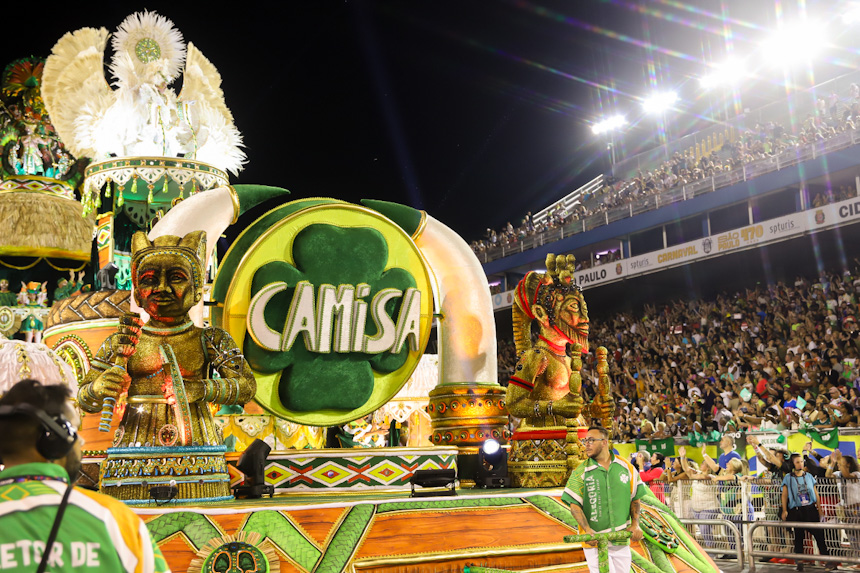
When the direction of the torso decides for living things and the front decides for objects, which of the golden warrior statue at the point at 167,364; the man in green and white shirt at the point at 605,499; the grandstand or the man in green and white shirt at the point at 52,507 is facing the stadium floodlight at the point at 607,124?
the man in green and white shirt at the point at 52,507

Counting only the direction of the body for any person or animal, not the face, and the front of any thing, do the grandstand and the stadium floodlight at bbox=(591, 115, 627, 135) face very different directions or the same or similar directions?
same or similar directions

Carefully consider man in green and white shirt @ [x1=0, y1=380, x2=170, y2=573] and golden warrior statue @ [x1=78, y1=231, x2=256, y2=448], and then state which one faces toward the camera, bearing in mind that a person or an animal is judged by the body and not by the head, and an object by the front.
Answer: the golden warrior statue

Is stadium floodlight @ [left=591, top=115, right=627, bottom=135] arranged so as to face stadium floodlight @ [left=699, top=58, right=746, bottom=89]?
no

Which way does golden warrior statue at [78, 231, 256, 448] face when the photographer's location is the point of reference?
facing the viewer

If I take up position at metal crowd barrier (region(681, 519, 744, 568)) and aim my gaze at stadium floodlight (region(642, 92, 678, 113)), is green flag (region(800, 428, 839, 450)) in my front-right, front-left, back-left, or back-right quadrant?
front-right

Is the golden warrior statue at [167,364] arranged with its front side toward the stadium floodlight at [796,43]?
no

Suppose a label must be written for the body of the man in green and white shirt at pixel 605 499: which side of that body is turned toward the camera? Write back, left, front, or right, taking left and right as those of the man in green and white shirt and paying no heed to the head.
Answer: front

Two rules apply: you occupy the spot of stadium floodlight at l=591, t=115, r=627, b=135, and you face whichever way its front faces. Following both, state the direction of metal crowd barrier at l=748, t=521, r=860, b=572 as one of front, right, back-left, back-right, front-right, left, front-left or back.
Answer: front-left

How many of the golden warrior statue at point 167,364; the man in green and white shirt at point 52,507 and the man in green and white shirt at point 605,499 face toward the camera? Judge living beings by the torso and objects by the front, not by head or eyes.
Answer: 2

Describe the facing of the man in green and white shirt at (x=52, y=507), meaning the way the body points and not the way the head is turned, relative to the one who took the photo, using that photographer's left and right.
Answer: facing away from the viewer and to the right of the viewer

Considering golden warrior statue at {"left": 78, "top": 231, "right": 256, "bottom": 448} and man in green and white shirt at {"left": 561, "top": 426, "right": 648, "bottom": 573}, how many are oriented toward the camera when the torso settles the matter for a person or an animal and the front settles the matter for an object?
2

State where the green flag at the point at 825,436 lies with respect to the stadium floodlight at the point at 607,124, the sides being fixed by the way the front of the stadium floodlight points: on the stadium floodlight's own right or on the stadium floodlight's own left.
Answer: on the stadium floodlight's own left

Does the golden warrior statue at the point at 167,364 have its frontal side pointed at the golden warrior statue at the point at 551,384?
no

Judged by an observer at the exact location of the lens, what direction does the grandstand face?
facing the viewer and to the left of the viewer

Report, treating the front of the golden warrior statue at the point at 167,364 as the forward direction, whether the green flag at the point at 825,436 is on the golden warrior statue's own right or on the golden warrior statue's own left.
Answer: on the golden warrior statue's own left

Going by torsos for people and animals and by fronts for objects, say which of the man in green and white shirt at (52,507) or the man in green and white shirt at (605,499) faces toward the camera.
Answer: the man in green and white shirt at (605,499)

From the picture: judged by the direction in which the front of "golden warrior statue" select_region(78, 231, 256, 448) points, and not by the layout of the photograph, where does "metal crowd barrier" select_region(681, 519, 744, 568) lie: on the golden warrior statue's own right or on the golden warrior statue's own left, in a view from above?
on the golden warrior statue's own left
